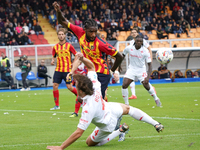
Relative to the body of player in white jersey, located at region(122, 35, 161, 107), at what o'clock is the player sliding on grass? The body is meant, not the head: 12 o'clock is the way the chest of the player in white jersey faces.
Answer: The player sliding on grass is roughly at 12 o'clock from the player in white jersey.

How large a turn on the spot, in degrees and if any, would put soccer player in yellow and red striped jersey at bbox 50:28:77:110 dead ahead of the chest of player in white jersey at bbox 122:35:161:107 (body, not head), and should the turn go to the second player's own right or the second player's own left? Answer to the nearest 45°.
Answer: approximately 90° to the second player's own right

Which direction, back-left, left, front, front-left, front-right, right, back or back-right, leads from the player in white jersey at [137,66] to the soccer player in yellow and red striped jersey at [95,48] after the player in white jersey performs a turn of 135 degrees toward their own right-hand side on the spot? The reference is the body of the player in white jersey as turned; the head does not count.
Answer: back-left

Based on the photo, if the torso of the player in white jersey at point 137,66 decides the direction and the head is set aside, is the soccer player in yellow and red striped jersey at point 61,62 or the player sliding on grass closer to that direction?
the player sliding on grass

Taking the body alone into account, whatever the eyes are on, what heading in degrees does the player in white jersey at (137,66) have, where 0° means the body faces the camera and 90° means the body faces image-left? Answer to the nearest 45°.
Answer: approximately 0°
